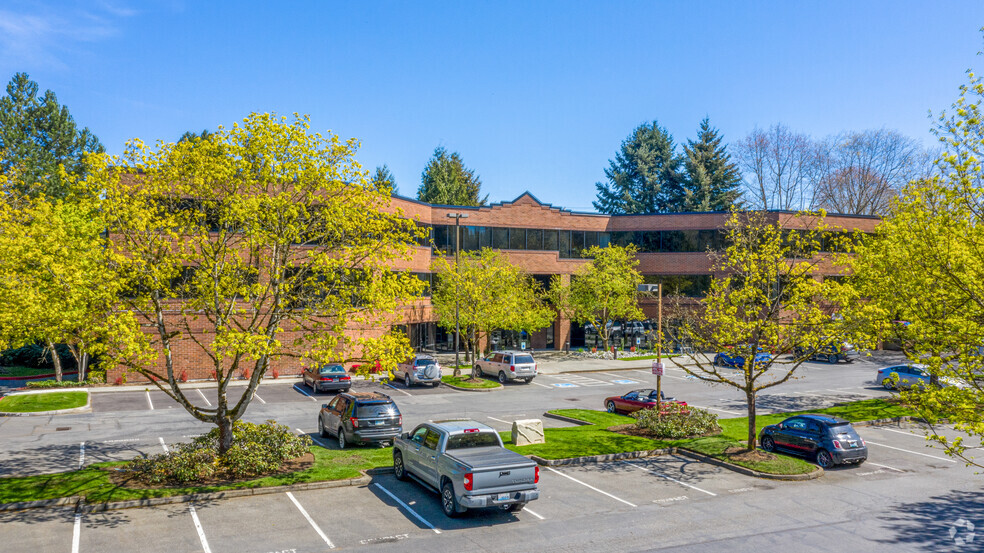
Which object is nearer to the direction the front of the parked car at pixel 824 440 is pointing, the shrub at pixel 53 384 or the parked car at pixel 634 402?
the parked car

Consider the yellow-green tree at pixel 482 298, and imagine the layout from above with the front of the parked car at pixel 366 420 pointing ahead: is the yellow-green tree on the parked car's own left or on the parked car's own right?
on the parked car's own right

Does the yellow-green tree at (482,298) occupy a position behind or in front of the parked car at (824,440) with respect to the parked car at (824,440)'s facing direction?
in front

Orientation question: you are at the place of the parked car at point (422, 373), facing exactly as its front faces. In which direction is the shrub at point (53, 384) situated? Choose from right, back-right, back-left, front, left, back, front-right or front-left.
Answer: front-left

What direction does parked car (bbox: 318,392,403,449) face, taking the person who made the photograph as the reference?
facing away from the viewer and to the left of the viewer

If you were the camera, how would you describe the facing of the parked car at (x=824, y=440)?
facing away from the viewer and to the left of the viewer

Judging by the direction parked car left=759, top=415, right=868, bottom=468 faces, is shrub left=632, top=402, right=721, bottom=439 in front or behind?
in front

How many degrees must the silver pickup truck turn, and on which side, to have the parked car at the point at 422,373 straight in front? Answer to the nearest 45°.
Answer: approximately 45° to its right

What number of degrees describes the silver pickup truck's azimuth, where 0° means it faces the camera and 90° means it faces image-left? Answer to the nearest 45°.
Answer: approximately 135°

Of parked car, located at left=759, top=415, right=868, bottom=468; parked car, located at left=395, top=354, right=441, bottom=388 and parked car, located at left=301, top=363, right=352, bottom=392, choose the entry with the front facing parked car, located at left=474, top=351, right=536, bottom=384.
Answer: parked car, located at left=759, top=415, right=868, bottom=468

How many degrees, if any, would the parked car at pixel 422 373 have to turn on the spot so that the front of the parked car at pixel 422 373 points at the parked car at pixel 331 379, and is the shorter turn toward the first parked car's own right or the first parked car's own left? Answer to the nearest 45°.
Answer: approximately 90° to the first parked car's own left

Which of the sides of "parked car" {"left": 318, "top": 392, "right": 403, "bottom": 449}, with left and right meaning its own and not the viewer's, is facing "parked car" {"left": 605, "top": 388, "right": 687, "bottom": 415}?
right

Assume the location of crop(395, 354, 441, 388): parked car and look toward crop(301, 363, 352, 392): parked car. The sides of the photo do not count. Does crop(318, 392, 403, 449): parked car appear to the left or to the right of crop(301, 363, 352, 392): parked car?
left

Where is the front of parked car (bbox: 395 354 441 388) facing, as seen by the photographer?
facing away from the viewer and to the left of the viewer
